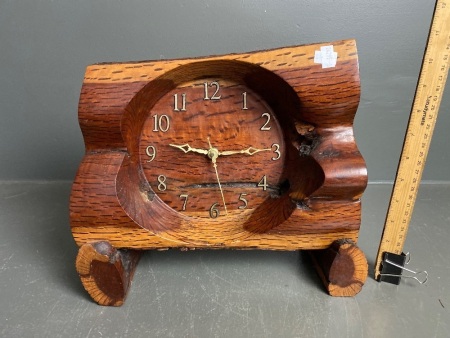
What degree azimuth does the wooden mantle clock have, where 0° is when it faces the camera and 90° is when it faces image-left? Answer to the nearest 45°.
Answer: approximately 0°

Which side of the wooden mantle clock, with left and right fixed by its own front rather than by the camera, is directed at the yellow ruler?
left
